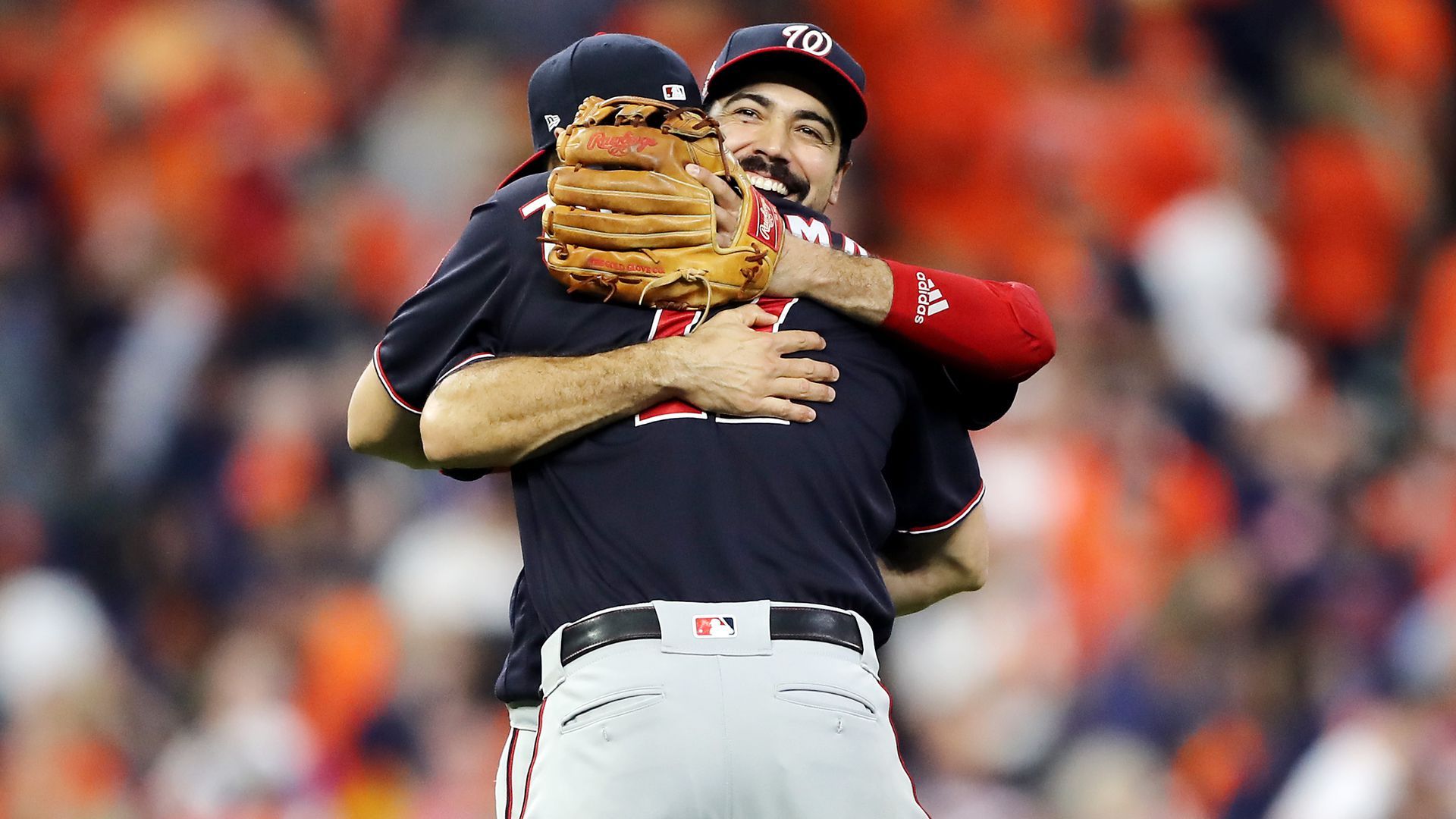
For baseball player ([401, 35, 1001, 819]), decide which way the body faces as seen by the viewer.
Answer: away from the camera
